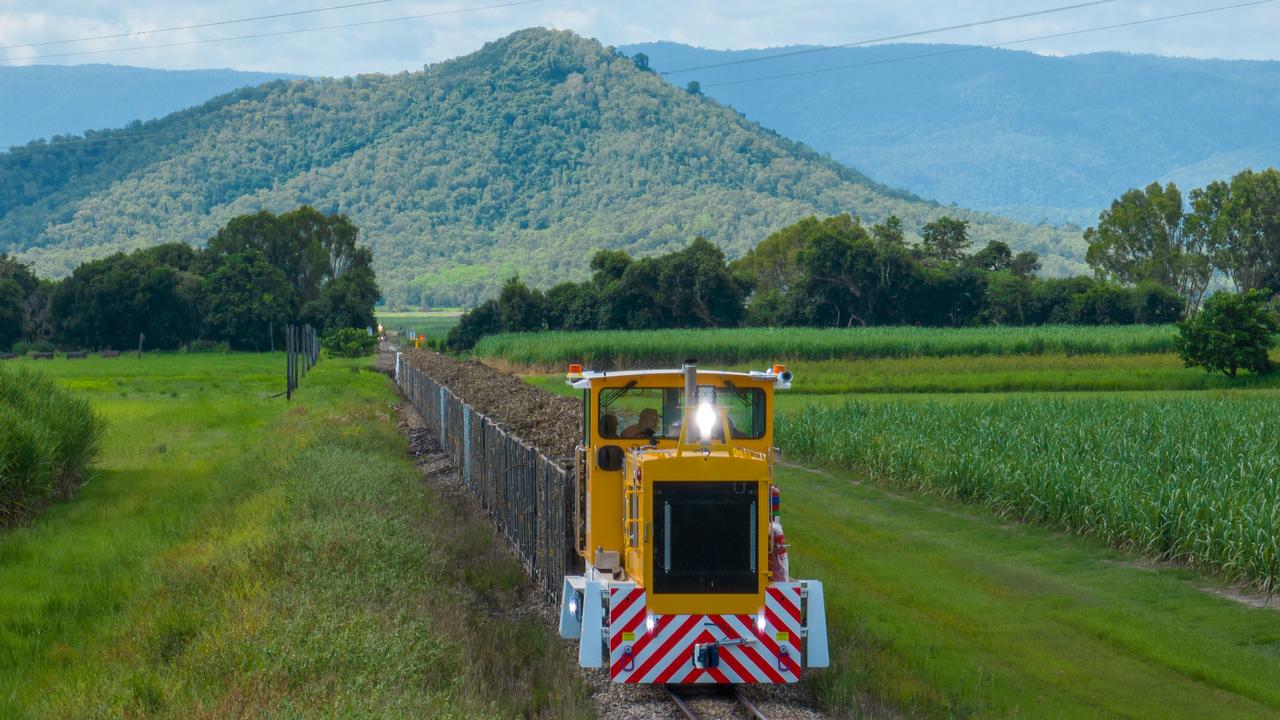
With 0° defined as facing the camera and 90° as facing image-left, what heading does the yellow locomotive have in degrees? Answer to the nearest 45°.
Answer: approximately 0°
